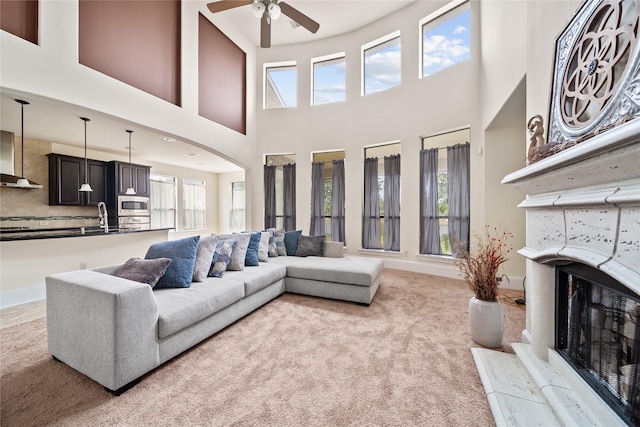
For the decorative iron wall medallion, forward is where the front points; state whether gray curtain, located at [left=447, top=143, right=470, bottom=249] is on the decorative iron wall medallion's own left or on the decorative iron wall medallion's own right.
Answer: on the decorative iron wall medallion's own right

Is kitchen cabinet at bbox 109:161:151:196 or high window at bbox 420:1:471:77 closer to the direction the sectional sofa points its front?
the high window

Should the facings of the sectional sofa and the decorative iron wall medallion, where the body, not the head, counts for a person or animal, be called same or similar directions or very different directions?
very different directions

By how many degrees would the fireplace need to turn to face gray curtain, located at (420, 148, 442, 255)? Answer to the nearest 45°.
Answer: approximately 90° to its right

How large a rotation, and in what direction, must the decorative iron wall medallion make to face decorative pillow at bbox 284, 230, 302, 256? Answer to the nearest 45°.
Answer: approximately 45° to its right

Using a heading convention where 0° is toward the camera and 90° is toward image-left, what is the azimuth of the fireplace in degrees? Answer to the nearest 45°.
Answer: approximately 45°

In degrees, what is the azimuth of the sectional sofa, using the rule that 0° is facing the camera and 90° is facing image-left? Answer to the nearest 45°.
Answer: approximately 315°

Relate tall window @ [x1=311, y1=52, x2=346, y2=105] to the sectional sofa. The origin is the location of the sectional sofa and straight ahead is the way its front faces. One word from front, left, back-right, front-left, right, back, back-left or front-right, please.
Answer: left

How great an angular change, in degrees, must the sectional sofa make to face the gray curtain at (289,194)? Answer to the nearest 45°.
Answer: approximately 90° to its left

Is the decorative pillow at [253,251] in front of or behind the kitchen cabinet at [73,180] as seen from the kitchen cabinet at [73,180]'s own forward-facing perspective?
in front

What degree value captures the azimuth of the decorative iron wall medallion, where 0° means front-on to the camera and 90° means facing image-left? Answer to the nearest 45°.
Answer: approximately 45°
